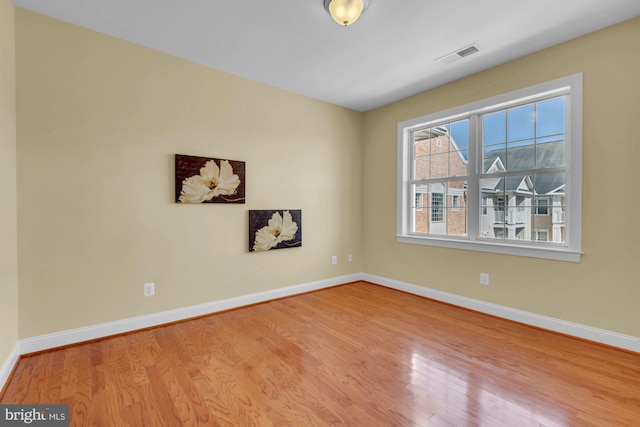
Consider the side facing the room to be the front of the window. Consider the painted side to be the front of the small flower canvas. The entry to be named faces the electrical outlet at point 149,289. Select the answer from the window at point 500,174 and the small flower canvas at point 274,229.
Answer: the window

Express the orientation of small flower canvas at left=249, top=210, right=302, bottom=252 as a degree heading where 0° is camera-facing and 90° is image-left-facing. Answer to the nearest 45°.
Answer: approximately 315°

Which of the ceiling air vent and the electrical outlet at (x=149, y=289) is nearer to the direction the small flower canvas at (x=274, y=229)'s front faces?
the ceiling air vent

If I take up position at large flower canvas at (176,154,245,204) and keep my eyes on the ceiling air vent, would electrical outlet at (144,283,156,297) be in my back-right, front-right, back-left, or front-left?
back-right
